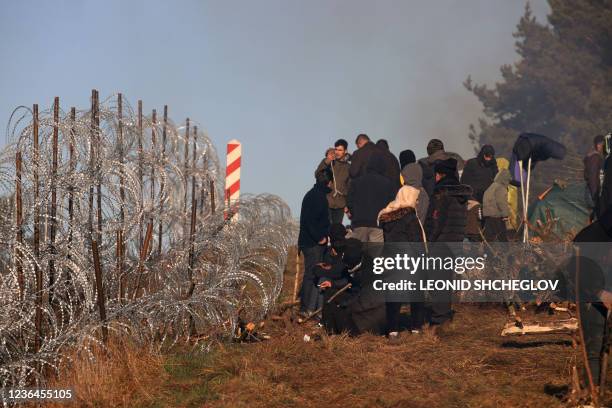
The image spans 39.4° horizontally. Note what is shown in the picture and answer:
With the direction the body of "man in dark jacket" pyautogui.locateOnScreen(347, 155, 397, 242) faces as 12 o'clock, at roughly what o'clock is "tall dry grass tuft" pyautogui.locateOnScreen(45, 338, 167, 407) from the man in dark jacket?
The tall dry grass tuft is roughly at 7 o'clock from the man in dark jacket.

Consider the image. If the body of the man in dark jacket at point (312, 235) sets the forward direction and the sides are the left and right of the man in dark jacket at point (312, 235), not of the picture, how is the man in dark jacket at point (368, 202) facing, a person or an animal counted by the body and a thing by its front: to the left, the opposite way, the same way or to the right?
to the left

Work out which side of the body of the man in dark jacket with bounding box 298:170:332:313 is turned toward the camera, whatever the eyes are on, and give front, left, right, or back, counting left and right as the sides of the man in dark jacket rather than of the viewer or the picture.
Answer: right

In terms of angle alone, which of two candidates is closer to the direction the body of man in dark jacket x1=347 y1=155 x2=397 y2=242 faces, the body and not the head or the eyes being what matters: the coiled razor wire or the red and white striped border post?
the red and white striped border post

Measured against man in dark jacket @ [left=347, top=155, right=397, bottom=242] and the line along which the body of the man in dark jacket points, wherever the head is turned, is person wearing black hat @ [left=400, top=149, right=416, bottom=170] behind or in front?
in front

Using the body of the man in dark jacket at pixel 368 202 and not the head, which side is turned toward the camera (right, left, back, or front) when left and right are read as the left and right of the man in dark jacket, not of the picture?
back

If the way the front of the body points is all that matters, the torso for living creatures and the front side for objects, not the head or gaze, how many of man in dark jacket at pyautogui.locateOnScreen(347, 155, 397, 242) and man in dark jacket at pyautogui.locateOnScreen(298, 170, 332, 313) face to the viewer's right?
1

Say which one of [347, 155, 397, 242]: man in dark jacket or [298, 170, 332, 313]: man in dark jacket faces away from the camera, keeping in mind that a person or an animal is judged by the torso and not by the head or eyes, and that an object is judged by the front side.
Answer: [347, 155, 397, 242]: man in dark jacket

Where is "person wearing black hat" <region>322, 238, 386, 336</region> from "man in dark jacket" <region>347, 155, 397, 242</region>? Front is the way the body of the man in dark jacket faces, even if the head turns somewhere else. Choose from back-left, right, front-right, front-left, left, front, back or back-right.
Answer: back

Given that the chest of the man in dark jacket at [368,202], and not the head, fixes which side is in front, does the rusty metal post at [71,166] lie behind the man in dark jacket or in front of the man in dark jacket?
behind
